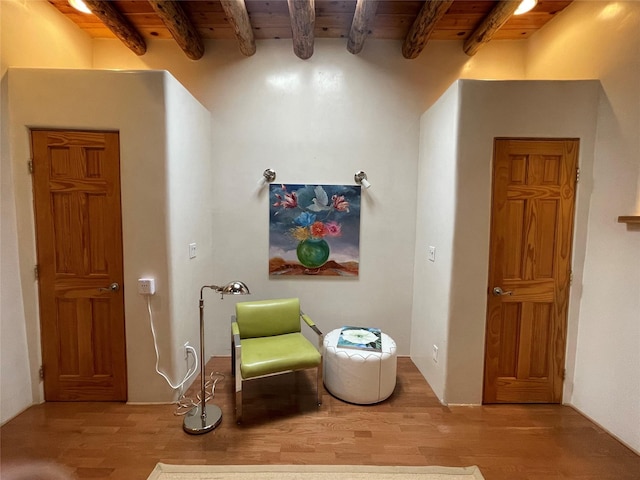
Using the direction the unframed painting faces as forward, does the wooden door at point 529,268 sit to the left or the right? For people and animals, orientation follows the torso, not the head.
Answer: on its left

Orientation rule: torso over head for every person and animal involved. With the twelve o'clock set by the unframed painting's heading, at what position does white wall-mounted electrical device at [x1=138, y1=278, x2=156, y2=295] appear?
The white wall-mounted electrical device is roughly at 2 o'clock from the unframed painting.

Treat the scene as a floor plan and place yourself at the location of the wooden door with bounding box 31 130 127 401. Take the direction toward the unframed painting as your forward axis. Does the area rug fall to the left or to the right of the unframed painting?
right

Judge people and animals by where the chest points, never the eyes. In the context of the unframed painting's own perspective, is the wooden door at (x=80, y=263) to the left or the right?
on its right

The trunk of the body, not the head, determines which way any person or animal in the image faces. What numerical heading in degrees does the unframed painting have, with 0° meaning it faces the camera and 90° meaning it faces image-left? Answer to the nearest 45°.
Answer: approximately 0°

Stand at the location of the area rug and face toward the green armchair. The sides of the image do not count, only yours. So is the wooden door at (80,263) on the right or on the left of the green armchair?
left
